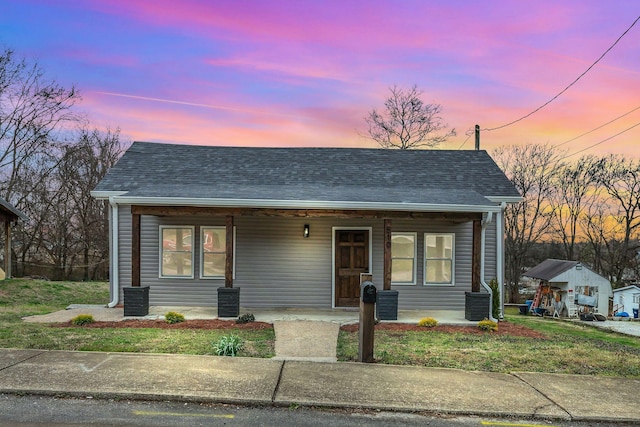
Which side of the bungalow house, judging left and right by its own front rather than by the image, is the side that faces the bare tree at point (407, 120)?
back

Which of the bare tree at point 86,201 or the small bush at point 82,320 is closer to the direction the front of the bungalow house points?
the small bush

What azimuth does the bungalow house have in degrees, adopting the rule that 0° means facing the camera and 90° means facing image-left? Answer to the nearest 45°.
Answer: approximately 0°

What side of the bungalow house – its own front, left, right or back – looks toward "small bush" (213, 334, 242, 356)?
front
